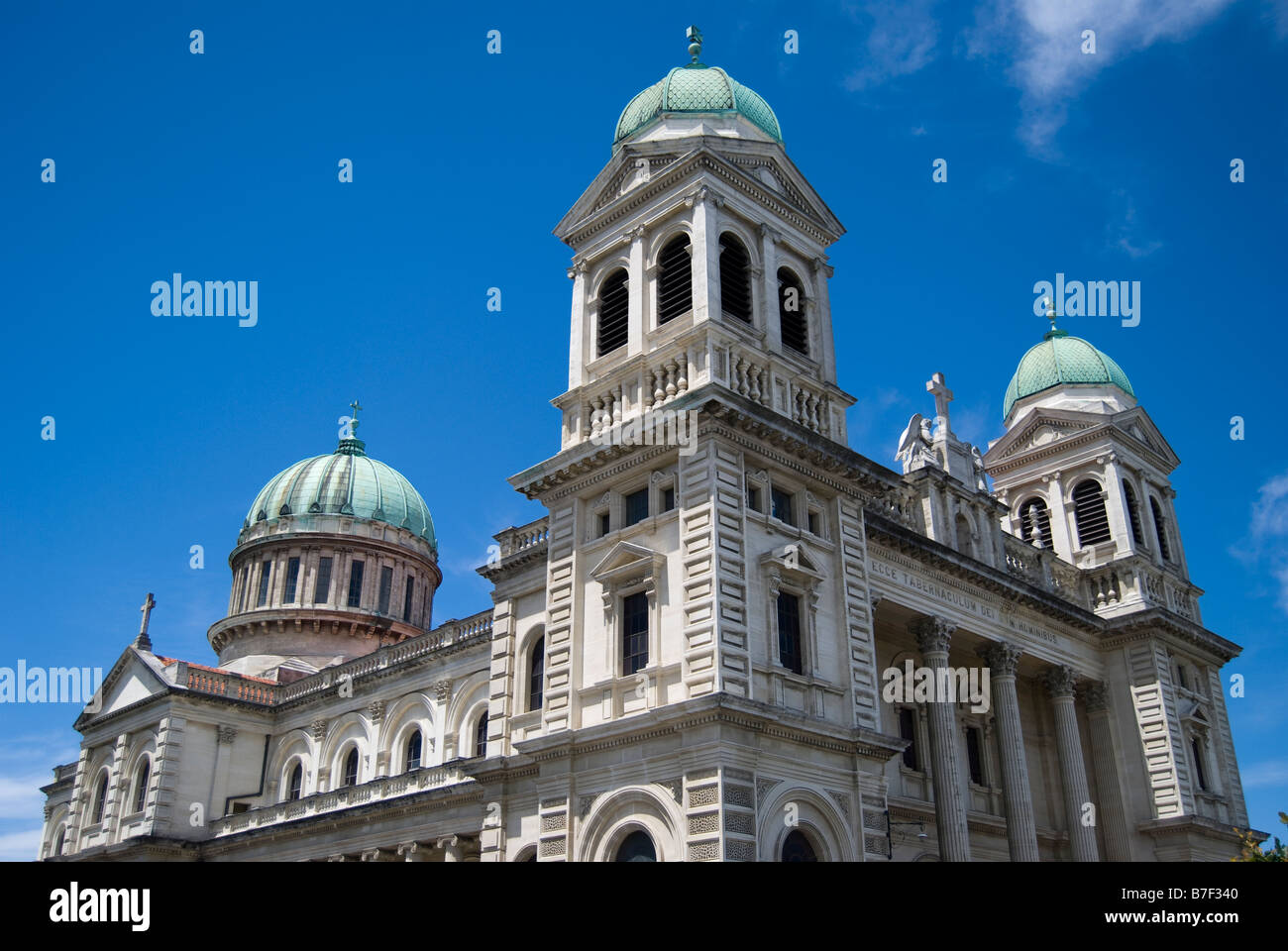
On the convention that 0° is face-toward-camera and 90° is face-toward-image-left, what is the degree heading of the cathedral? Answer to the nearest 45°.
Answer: approximately 315°
